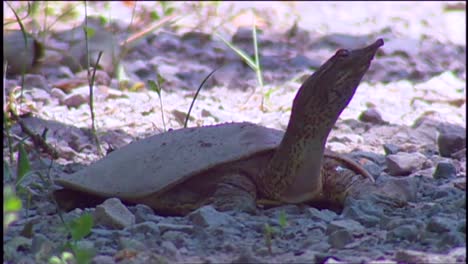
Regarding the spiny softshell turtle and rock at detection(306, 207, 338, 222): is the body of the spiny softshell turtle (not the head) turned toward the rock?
yes

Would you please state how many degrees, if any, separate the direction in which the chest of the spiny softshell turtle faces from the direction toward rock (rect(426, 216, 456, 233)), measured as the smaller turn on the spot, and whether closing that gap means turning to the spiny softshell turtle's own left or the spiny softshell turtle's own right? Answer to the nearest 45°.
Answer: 0° — it already faces it

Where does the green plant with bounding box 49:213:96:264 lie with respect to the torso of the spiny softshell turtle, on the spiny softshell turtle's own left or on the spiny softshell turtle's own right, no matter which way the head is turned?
on the spiny softshell turtle's own right

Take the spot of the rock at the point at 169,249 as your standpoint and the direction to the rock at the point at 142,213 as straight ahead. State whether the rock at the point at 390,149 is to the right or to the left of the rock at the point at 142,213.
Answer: right

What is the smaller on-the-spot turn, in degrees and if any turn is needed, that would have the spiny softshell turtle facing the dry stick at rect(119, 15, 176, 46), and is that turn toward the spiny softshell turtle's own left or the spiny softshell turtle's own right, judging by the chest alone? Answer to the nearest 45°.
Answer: approximately 135° to the spiny softshell turtle's own left

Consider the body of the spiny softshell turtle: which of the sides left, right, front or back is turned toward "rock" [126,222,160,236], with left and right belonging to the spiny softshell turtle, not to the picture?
right

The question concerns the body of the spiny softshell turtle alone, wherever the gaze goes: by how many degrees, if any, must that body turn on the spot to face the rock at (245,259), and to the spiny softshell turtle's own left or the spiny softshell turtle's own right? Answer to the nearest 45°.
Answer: approximately 45° to the spiny softshell turtle's own right

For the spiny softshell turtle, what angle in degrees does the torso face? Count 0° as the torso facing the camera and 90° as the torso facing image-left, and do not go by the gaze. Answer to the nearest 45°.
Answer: approximately 315°

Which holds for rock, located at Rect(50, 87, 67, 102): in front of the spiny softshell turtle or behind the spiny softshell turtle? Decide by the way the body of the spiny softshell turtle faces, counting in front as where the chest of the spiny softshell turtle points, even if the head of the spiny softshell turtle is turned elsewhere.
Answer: behind
